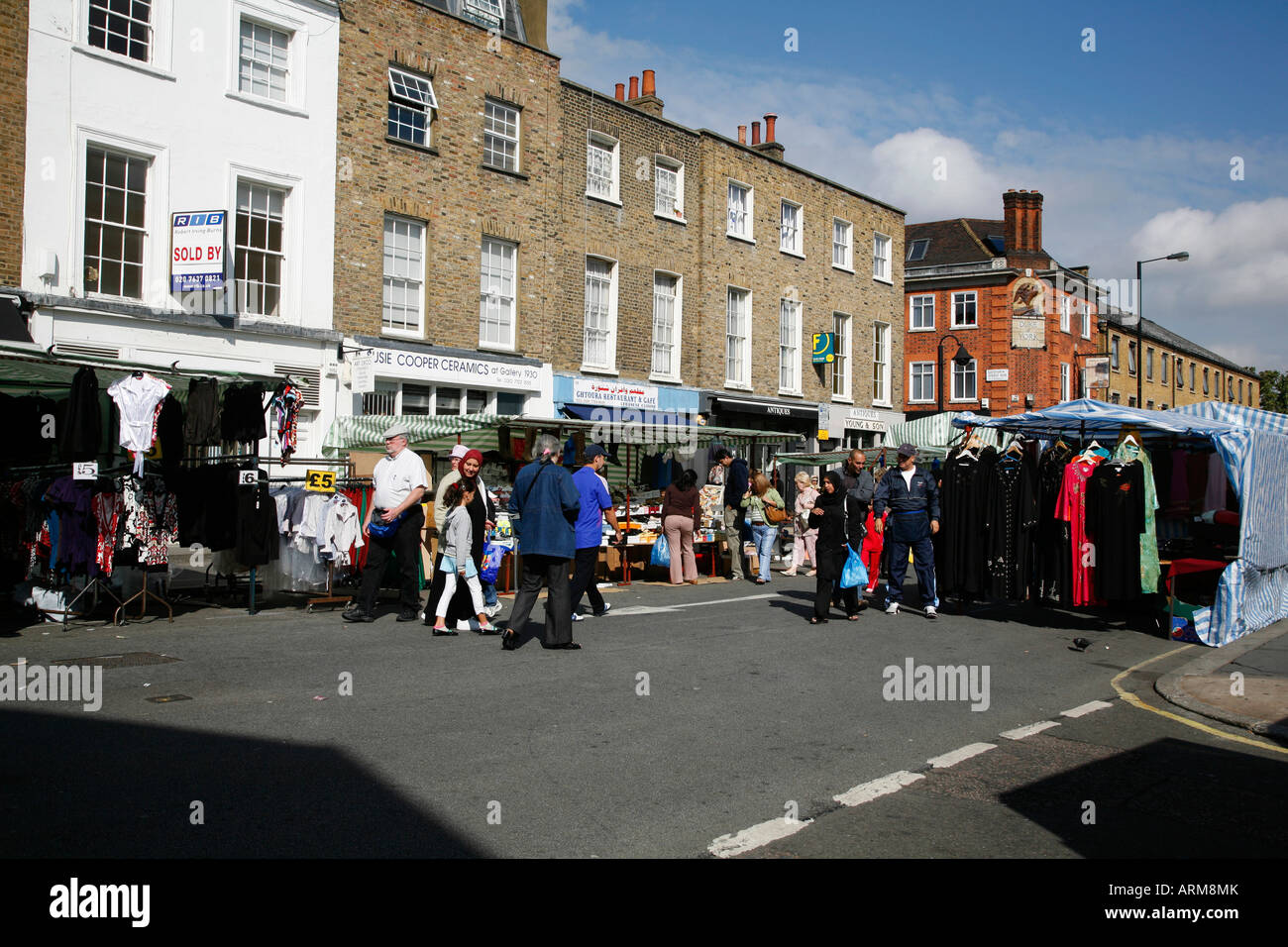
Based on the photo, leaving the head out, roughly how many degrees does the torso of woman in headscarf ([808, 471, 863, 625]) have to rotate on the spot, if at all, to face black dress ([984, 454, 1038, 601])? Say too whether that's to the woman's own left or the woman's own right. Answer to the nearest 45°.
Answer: approximately 135° to the woman's own left

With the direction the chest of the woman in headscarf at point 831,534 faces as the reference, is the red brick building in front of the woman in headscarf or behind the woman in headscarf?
behind

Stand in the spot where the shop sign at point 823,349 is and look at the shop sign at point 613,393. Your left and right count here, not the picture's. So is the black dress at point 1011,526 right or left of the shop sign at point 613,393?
left

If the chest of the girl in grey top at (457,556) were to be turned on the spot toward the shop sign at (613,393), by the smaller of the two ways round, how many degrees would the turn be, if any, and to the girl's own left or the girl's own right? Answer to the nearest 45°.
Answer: approximately 90° to the girl's own left

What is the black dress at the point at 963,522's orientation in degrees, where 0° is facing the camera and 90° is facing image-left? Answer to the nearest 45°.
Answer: approximately 0°

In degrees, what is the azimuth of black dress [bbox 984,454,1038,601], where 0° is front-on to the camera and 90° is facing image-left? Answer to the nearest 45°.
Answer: approximately 0°

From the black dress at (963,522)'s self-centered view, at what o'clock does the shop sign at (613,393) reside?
The shop sign is roughly at 5 o'clock from the black dress.

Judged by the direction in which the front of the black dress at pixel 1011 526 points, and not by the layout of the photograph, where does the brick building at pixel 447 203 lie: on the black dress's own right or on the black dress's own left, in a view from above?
on the black dress's own right

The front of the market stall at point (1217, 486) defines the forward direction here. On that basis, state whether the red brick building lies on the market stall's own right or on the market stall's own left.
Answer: on the market stall's own right

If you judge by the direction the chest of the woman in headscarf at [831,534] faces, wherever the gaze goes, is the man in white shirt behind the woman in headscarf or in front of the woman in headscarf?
in front

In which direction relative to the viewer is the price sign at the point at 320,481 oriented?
toward the camera

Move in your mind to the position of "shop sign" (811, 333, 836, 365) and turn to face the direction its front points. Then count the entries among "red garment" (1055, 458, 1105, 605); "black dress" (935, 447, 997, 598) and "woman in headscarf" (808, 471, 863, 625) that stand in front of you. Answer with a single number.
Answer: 3

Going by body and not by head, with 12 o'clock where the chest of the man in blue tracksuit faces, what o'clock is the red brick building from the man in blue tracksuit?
The red brick building is roughly at 6 o'clock from the man in blue tracksuit.

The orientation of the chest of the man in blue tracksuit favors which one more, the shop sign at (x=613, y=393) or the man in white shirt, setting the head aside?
the man in white shirt
